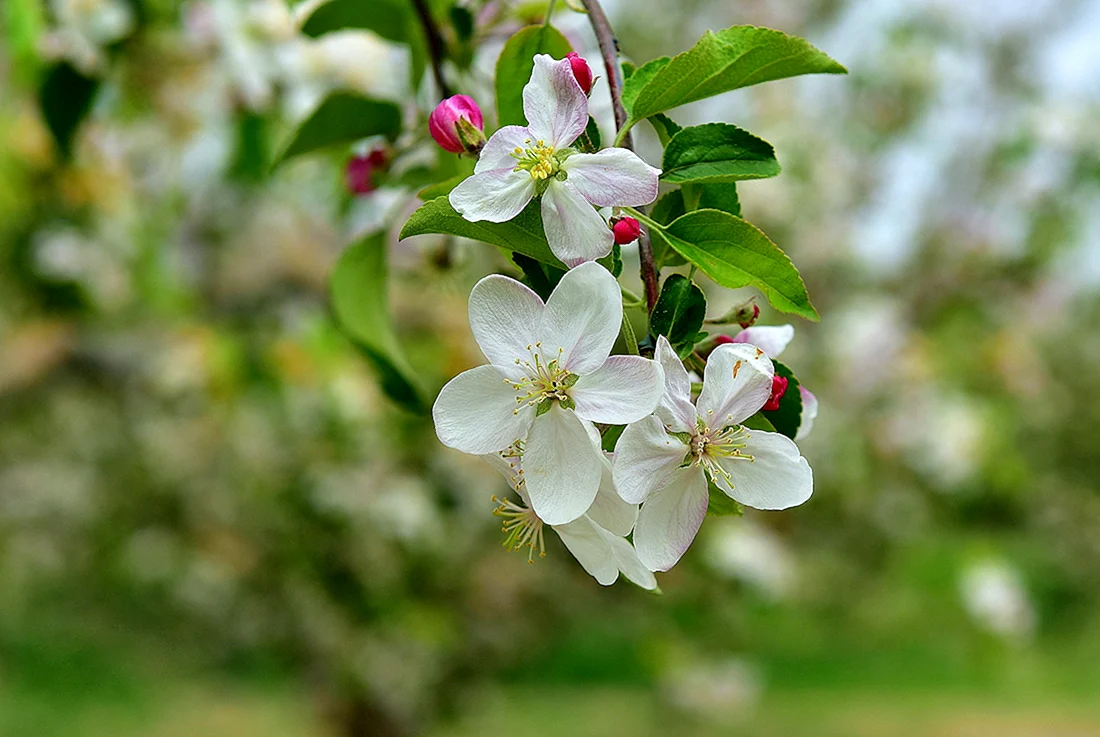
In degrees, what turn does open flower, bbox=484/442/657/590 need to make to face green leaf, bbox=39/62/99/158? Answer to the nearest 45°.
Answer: approximately 45° to its right

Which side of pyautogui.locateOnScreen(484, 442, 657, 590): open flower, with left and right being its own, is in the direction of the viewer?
left
